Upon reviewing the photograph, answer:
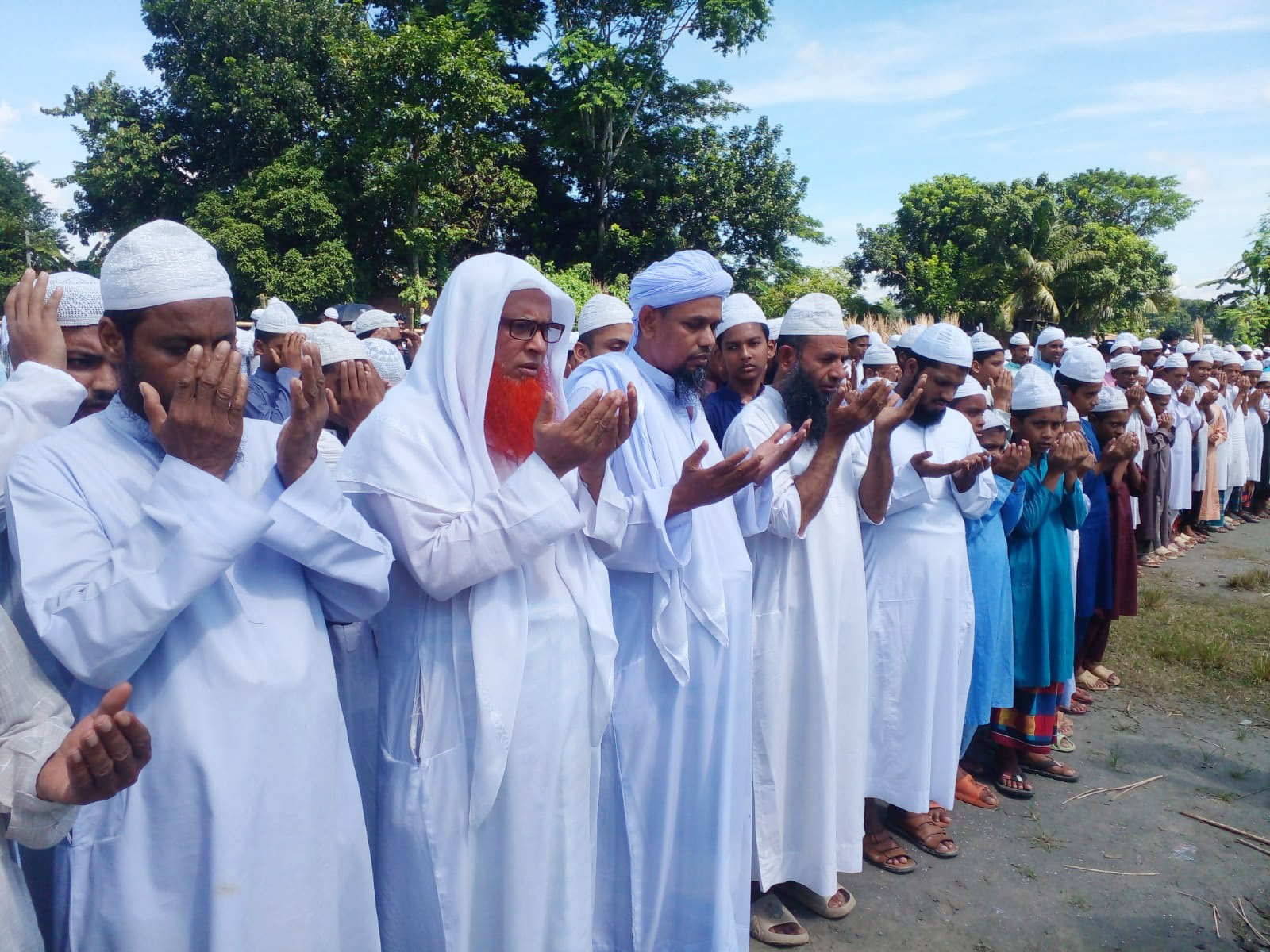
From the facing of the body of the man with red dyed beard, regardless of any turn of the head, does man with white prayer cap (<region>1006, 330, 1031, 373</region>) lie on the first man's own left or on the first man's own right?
on the first man's own left

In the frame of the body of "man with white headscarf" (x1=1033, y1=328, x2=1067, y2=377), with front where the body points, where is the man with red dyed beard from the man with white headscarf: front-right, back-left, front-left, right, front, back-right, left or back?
front-right

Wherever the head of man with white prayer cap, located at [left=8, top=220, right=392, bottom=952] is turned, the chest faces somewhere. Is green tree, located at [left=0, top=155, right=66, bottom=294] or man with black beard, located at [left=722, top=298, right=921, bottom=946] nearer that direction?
the man with black beard

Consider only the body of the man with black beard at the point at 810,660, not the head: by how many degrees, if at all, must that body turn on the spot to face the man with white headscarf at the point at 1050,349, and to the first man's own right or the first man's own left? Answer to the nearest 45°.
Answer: approximately 135° to the first man's own left

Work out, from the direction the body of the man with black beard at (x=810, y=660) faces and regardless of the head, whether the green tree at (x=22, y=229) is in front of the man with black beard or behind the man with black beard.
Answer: behind

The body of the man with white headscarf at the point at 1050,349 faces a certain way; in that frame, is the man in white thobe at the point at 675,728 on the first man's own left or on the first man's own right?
on the first man's own right

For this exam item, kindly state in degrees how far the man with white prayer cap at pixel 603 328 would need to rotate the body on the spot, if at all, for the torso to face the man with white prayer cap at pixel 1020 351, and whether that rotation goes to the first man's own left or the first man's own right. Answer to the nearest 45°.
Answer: approximately 90° to the first man's own left
